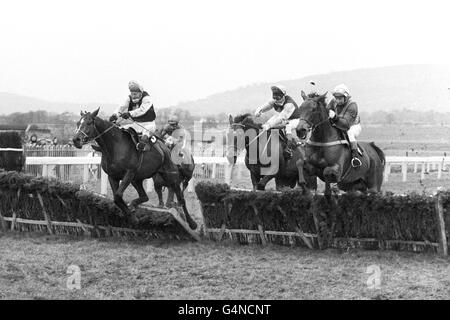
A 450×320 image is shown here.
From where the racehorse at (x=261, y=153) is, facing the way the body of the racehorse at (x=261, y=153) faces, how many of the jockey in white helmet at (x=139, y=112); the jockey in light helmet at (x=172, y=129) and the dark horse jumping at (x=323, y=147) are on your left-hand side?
1

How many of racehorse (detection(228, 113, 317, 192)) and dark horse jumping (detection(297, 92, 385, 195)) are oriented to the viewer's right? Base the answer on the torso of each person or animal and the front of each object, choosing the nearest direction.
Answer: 0

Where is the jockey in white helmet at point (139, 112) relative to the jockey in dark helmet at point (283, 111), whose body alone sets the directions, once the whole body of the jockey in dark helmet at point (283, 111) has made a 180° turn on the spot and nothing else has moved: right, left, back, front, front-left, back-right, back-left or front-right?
back-left

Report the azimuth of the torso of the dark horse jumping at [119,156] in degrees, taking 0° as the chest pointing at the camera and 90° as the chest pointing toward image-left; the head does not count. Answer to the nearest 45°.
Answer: approximately 45°

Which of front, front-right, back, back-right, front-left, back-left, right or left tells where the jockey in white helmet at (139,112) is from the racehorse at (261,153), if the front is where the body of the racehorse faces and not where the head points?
front-right

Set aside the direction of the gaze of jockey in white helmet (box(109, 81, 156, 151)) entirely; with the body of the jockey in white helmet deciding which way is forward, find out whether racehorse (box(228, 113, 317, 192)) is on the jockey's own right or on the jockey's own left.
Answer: on the jockey's own left

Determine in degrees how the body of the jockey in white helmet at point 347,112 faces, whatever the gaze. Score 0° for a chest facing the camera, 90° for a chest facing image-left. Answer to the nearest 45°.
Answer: approximately 45°

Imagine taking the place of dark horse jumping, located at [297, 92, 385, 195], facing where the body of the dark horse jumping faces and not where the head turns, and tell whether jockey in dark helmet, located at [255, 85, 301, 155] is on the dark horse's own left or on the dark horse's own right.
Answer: on the dark horse's own right

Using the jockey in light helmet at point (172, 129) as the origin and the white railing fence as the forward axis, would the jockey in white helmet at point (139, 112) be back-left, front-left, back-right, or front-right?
back-left

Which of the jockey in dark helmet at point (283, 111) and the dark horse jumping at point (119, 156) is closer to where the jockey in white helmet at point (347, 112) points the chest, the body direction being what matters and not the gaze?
the dark horse jumping

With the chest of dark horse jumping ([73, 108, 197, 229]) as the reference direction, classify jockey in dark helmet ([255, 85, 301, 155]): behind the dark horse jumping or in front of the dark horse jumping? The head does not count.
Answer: behind

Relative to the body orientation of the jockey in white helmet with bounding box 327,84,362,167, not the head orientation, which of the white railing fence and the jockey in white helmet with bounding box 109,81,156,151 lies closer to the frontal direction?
the jockey in white helmet

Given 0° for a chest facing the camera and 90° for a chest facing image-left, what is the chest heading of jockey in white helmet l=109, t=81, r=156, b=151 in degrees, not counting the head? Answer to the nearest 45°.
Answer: approximately 45°
